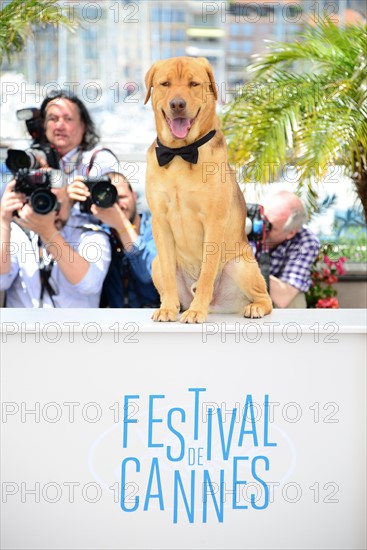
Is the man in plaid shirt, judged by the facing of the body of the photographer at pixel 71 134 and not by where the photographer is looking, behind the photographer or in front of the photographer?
behind

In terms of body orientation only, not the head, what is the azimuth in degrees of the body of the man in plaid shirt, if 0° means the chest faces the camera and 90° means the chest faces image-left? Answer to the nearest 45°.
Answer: approximately 45°

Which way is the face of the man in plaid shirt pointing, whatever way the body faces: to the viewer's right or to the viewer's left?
to the viewer's left

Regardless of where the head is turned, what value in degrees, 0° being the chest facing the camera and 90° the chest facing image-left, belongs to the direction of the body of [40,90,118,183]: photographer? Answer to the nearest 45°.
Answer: approximately 45°

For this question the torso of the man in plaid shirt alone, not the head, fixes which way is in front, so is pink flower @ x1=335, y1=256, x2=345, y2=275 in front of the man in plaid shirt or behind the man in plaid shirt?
behind
